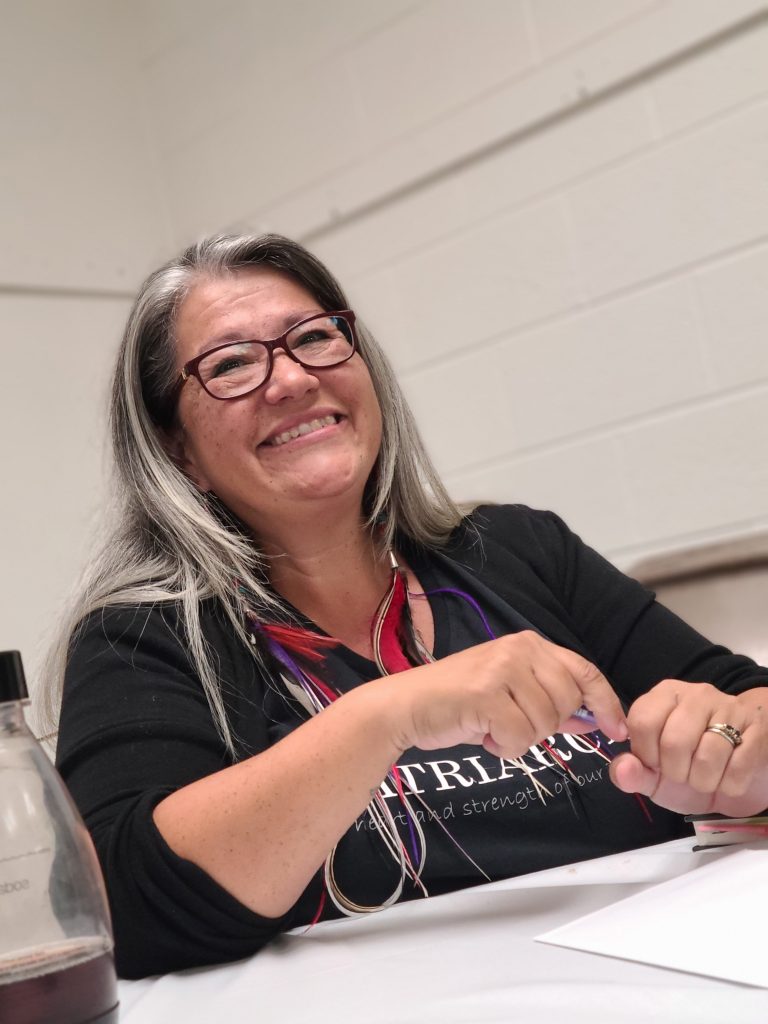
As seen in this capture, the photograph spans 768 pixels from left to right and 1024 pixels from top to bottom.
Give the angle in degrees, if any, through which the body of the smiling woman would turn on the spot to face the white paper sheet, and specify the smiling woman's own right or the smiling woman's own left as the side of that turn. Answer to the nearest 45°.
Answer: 0° — they already face it

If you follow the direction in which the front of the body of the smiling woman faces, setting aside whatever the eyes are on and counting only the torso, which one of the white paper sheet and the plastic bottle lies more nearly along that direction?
the white paper sheet

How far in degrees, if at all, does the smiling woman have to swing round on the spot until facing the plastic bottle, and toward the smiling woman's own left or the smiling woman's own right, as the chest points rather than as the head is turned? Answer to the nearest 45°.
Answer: approximately 45° to the smiling woman's own right

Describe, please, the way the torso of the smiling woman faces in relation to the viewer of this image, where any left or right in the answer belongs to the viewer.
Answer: facing the viewer and to the right of the viewer
